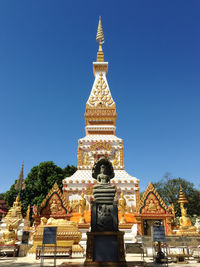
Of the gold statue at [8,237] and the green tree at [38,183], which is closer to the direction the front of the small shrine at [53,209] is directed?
the gold statue

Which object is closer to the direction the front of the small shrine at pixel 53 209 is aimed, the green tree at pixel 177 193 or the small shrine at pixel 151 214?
the small shrine

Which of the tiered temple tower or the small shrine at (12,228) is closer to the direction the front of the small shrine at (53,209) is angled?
the small shrine

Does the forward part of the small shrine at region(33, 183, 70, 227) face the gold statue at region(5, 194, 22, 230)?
no

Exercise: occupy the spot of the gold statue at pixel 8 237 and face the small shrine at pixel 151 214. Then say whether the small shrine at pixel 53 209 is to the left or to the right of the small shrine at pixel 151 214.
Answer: left

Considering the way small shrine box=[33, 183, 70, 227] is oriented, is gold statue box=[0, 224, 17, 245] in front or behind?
in front

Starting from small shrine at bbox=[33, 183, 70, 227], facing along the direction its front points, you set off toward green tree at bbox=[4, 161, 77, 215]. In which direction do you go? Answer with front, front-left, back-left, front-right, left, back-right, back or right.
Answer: back

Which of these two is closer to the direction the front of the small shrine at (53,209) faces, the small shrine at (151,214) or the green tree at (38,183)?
the small shrine

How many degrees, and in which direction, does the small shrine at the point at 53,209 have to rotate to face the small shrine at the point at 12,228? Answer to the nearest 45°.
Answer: approximately 45° to its right

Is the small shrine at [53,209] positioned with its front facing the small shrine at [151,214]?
no

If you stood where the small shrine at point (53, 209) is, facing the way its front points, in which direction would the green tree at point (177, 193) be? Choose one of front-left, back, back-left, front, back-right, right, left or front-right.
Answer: back-left
